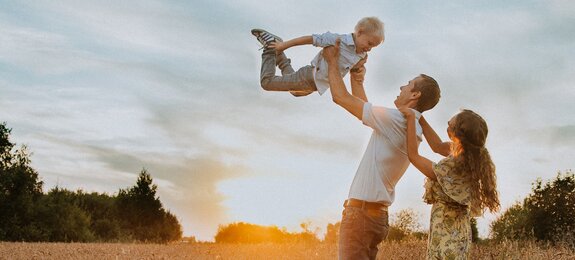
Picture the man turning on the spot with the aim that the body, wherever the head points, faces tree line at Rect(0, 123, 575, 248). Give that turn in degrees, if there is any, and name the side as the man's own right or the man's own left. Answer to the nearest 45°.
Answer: approximately 45° to the man's own right

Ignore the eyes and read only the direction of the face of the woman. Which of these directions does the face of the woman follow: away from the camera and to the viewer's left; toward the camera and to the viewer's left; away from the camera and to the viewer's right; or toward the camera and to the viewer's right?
away from the camera and to the viewer's left

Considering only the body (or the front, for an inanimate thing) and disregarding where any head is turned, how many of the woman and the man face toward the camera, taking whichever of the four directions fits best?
0

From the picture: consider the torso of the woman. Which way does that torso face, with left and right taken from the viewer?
facing away from the viewer and to the left of the viewer

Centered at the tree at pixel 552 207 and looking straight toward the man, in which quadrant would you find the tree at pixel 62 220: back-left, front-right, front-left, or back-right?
front-right

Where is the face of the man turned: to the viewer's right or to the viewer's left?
to the viewer's left

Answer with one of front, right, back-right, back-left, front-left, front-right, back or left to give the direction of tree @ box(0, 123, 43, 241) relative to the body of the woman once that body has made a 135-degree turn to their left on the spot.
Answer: back-right

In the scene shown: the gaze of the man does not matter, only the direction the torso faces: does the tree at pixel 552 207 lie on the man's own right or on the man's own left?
on the man's own right

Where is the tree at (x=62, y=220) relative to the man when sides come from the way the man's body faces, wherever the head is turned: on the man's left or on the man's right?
on the man's right

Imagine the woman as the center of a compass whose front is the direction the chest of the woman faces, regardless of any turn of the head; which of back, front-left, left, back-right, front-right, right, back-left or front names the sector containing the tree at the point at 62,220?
front

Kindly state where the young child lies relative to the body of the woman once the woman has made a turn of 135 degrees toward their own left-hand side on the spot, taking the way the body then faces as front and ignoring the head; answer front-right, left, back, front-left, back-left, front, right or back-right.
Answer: right
